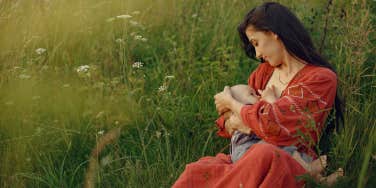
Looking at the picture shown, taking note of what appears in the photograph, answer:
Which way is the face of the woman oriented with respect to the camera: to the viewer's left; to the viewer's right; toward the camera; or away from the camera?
to the viewer's left

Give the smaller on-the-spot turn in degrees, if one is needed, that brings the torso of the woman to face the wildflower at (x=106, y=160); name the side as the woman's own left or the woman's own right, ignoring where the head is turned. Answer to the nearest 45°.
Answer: approximately 45° to the woman's own right

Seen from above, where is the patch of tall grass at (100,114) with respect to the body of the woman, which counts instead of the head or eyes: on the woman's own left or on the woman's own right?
on the woman's own right

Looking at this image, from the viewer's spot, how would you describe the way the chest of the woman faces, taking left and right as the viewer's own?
facing the viewer and to the left of the viewer
